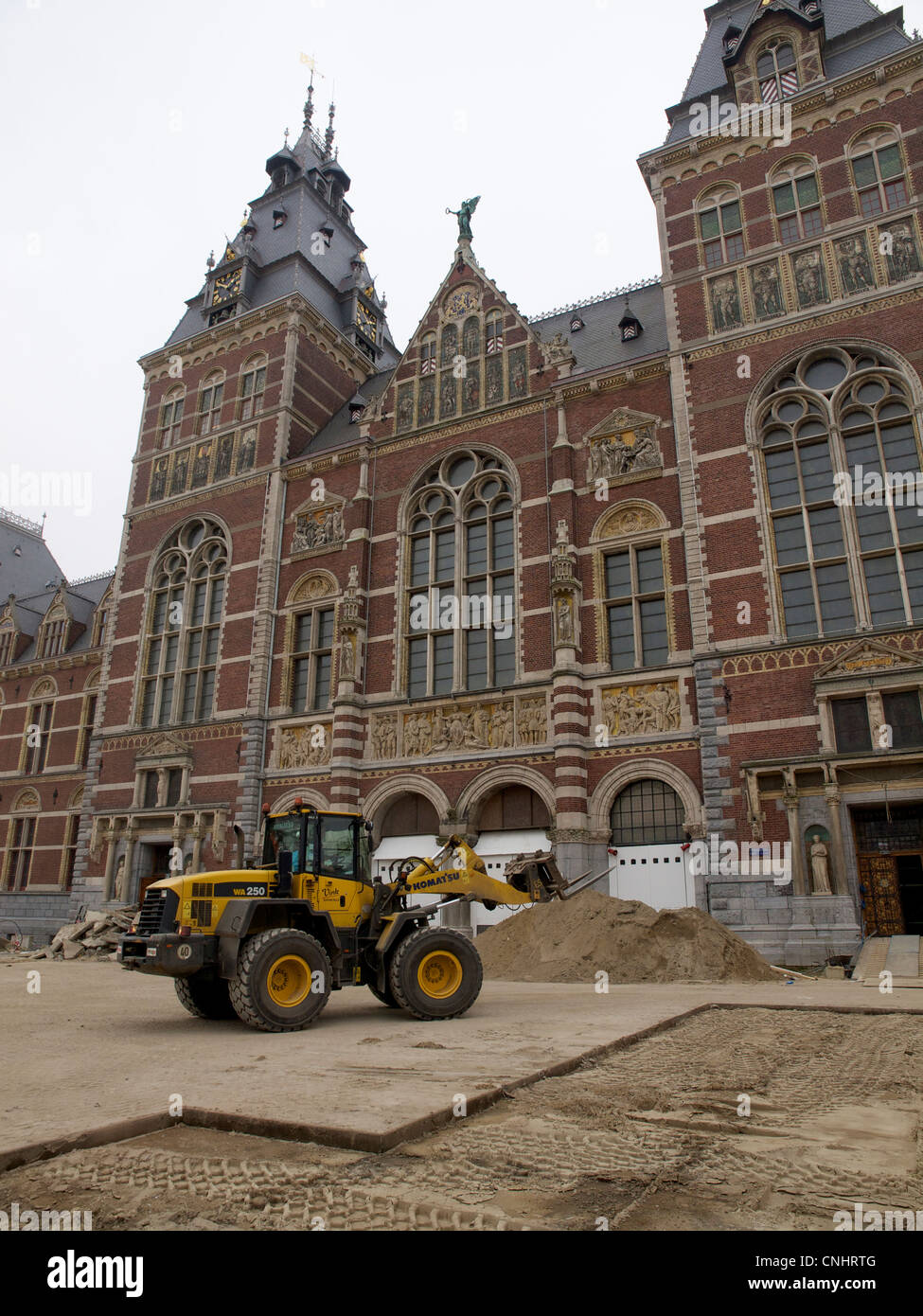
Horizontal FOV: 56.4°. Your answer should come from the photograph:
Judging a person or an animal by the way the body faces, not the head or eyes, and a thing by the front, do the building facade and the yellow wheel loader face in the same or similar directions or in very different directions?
very different directions

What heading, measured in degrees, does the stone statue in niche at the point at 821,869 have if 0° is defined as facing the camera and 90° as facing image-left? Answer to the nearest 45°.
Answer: approximately 45°

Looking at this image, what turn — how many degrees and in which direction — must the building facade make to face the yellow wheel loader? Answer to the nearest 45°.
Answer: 0° — it already faces it

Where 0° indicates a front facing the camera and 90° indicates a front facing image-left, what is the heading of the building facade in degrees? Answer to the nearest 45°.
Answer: approximately 45°

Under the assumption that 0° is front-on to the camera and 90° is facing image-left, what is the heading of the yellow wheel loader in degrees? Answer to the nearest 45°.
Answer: approximately 225°

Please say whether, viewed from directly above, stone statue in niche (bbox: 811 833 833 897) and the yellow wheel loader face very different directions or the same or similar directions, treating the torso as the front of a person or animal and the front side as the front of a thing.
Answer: very different directions
